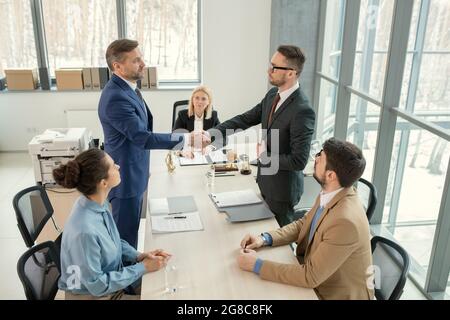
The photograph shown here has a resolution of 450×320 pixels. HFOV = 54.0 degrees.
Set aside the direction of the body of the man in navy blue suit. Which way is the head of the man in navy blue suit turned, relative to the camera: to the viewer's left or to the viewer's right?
to the viewer's right

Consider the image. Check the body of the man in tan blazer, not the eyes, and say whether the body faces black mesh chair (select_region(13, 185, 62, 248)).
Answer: yes

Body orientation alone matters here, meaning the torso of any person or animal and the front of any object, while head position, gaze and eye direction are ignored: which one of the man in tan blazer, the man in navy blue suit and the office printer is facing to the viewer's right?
the man in navy blue suit

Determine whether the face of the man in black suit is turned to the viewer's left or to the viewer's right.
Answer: to the viewer's left

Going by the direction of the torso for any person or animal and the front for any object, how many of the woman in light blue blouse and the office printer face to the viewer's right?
1

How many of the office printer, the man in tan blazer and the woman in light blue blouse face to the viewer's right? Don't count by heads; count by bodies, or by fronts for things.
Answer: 1

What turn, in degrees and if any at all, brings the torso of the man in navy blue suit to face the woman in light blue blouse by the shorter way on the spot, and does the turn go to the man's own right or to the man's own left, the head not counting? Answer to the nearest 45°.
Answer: approximately 90° to the man's own right

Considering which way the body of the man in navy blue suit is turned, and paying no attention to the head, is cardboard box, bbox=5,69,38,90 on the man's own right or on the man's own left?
on the man's own left

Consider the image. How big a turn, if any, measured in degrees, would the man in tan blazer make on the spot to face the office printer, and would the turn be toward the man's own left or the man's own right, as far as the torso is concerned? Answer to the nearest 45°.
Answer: approximately 45° to the man's own right

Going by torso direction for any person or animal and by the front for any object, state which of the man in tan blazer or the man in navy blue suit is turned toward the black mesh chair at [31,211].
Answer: the man in tan blazer

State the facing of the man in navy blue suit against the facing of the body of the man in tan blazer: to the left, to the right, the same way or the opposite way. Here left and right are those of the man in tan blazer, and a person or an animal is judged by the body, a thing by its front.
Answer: the opposite way

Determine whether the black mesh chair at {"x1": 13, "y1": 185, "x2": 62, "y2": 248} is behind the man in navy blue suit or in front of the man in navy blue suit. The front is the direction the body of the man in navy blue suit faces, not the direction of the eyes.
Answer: behind

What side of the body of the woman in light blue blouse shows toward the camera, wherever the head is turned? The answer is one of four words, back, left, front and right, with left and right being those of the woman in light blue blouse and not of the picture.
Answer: right

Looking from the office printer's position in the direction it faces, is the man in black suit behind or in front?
in front

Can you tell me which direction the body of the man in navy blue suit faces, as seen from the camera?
to the viewer's right

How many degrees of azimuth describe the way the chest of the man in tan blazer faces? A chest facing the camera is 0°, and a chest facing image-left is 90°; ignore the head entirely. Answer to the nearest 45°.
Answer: approximately 90°
